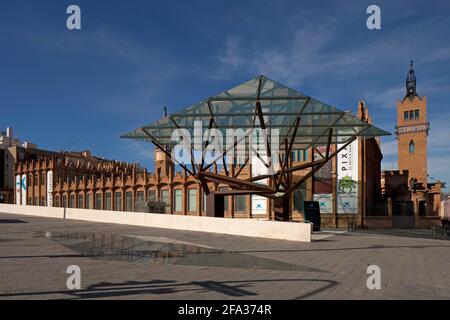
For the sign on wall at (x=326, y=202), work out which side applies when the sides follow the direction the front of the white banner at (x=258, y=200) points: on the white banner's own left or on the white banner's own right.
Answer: on the white banner's own left

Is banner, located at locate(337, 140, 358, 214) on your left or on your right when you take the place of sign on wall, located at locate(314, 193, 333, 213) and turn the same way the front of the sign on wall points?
on your left

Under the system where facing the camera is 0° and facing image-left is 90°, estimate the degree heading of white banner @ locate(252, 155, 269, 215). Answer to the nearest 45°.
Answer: approximately 0°

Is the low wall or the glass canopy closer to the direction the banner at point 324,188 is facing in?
the glass canopy

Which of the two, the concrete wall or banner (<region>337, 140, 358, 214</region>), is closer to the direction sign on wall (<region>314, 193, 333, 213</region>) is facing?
the concrete wall
